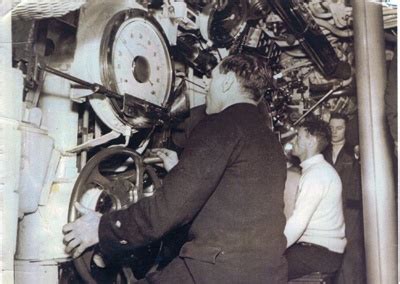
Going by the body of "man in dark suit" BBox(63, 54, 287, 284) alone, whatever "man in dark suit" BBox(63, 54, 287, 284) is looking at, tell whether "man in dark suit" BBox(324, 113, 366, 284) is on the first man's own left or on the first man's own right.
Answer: on the first man's own right

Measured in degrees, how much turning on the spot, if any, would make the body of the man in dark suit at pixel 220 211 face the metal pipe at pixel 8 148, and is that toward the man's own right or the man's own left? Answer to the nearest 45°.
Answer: approximately 45° to the man's own left

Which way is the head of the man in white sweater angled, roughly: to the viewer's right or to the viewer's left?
to the viewer's left

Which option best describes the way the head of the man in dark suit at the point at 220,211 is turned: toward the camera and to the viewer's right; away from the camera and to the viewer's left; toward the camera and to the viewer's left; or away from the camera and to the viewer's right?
away from the camera and to the viewer's left

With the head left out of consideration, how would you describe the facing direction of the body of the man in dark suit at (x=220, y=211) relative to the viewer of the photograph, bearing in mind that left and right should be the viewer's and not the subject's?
facing away from the viewer and to the left of the viewer
